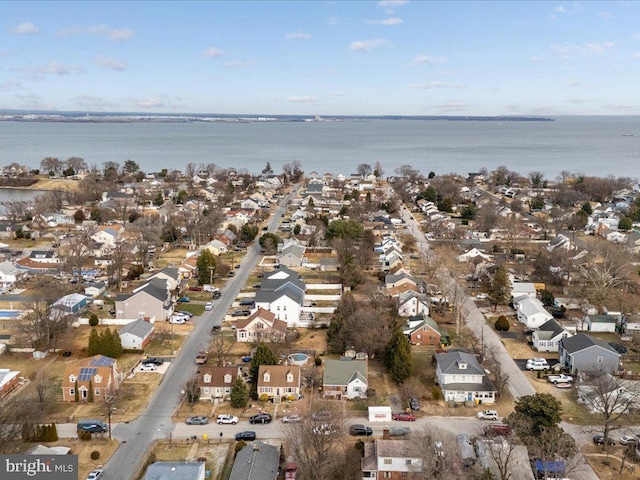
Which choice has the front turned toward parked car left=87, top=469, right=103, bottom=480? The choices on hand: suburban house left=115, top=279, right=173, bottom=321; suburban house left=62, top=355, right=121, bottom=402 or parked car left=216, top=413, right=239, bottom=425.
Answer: suburban house left=62, top=355, right=121, bottom=402

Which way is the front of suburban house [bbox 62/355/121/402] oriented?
toward the camera

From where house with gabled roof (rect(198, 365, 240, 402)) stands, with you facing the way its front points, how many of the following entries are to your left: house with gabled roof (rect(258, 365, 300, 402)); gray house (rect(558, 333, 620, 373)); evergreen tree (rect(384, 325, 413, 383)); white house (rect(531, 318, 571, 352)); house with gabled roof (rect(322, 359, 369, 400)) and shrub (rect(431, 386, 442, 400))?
6

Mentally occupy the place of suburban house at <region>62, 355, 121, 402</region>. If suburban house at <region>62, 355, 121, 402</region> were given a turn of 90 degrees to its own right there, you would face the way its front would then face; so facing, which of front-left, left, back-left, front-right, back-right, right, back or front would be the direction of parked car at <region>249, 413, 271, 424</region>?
back-left

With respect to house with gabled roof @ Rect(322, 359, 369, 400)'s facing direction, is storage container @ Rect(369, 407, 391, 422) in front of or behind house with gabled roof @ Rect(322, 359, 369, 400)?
in front

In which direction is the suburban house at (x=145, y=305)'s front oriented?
to the viewer's right

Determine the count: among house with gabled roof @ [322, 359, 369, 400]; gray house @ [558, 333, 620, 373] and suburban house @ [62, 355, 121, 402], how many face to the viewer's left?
1

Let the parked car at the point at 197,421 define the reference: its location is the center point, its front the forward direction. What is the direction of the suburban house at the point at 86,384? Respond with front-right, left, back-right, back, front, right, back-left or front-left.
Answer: front-right

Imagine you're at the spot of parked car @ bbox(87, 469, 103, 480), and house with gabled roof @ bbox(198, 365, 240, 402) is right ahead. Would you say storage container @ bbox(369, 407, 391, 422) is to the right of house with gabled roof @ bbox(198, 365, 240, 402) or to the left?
right
